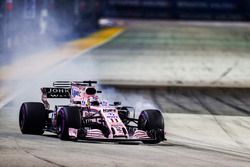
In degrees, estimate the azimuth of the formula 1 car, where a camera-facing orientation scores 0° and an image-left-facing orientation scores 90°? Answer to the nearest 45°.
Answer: approximately 0°
